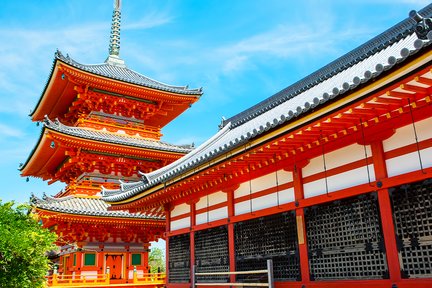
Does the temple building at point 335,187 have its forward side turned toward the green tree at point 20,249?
no

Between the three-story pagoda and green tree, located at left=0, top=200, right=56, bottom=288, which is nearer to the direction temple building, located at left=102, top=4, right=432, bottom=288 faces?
the green tree

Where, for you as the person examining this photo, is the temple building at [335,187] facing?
facing the viewer and to the left of the viewer

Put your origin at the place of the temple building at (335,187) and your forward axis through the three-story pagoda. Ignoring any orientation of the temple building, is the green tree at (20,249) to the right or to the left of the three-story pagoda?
left

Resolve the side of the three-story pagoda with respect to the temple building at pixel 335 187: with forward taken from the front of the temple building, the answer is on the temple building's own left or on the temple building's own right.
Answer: on the temple building's own right
